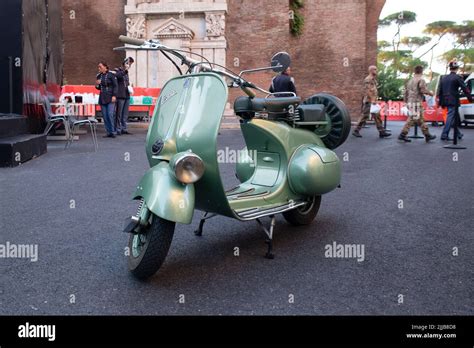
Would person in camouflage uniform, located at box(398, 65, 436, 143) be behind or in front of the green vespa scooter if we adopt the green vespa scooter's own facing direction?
behind

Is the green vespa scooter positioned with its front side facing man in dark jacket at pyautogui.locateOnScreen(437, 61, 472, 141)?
no

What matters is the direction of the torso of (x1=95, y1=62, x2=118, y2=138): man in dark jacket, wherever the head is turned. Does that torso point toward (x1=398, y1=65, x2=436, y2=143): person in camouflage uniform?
no

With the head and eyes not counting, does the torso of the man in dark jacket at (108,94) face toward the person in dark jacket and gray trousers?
no

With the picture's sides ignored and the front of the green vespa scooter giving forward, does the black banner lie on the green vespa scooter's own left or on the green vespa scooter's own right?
on the green vespa scooter's own right

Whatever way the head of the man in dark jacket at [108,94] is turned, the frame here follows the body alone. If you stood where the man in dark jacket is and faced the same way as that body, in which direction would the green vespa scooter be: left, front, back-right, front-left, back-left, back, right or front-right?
front-left

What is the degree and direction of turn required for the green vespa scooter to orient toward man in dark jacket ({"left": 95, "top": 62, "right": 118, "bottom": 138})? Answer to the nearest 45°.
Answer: approximately 135° to its right

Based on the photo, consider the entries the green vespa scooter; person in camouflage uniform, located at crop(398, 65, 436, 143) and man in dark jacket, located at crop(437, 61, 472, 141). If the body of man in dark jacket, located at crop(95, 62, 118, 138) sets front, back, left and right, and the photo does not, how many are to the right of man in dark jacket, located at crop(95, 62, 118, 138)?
0
